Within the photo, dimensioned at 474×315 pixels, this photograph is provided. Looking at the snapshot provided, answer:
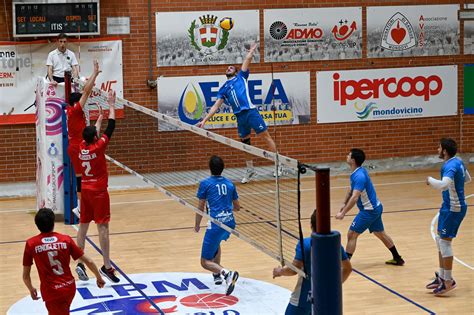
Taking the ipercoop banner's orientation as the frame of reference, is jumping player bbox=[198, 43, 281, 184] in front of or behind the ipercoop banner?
in front

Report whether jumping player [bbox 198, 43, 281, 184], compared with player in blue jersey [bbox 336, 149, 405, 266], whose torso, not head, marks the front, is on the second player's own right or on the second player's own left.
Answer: on the second player's own right

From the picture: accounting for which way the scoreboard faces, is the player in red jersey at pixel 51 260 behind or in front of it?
in front

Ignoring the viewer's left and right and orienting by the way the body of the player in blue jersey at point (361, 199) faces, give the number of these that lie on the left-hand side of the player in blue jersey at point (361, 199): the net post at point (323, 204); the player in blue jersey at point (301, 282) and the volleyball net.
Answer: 2

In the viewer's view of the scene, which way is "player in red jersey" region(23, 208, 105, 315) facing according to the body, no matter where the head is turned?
away from the camera

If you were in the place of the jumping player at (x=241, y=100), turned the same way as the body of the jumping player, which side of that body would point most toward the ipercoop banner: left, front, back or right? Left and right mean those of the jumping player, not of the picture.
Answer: back

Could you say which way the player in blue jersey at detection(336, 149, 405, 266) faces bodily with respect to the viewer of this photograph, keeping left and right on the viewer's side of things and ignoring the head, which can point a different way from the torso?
facing to the left of the viewer

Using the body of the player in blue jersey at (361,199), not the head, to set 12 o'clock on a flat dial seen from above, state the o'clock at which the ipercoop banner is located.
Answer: The ipercoop banner is roughly at 3 o'clock from the player in blue jersey.

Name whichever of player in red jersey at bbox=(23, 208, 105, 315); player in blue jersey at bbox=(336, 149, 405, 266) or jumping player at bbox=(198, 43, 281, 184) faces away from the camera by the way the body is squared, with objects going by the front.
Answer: the player in red jersey

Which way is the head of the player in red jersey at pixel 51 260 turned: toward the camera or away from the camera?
away from the camera

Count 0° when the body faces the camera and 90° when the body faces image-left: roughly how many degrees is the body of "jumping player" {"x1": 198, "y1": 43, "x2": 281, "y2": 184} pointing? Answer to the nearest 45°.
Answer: approximately 45°
